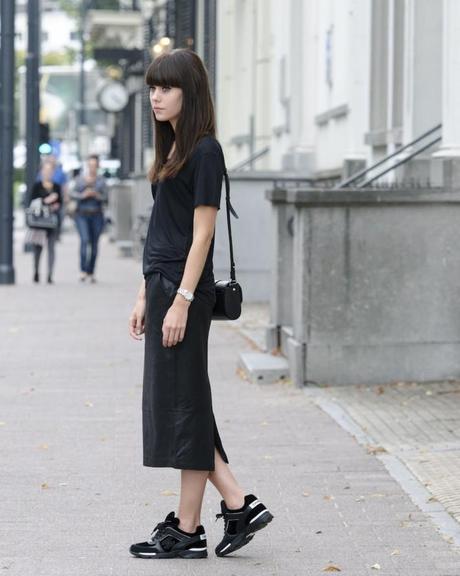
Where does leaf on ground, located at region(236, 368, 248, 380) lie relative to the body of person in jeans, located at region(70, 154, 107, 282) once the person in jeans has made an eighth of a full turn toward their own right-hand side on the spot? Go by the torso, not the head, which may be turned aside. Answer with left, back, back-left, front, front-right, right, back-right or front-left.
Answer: front-left

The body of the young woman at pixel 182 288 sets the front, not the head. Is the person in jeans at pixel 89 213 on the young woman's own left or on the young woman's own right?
on the young woman's own right

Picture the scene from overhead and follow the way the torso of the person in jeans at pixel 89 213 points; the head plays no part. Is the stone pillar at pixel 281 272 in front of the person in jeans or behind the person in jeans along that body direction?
in front

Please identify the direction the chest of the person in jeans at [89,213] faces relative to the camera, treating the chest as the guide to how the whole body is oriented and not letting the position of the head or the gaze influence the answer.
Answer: toward the camera

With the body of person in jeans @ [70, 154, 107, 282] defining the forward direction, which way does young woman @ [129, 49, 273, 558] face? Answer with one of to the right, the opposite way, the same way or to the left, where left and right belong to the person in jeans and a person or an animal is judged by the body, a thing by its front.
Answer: to the right

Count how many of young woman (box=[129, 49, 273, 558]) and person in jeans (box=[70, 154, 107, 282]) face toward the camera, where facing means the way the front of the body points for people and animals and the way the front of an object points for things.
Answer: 1

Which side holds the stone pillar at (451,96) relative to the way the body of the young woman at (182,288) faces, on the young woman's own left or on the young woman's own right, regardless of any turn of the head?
on the young woman's own right

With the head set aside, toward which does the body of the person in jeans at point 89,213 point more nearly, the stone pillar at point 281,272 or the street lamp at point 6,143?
the stone pillar

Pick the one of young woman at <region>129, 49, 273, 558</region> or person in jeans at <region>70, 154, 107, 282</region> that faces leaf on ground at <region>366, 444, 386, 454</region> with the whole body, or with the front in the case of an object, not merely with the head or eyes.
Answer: the person in jeans

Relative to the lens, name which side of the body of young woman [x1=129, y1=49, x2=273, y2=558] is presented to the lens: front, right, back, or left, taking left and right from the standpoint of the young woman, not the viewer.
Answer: left

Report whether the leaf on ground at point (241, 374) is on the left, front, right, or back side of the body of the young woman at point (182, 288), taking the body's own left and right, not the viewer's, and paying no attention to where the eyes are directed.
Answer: right

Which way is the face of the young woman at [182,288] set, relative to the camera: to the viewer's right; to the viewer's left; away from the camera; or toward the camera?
to the viewer's left

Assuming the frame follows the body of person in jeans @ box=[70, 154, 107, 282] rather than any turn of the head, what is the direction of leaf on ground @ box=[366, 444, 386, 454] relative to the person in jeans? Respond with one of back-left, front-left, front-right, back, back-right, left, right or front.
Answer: front

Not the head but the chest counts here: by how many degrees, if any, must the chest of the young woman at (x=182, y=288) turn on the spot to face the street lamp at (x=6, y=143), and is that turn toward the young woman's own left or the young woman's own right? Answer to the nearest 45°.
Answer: approximately 90° to the young woman's own right
